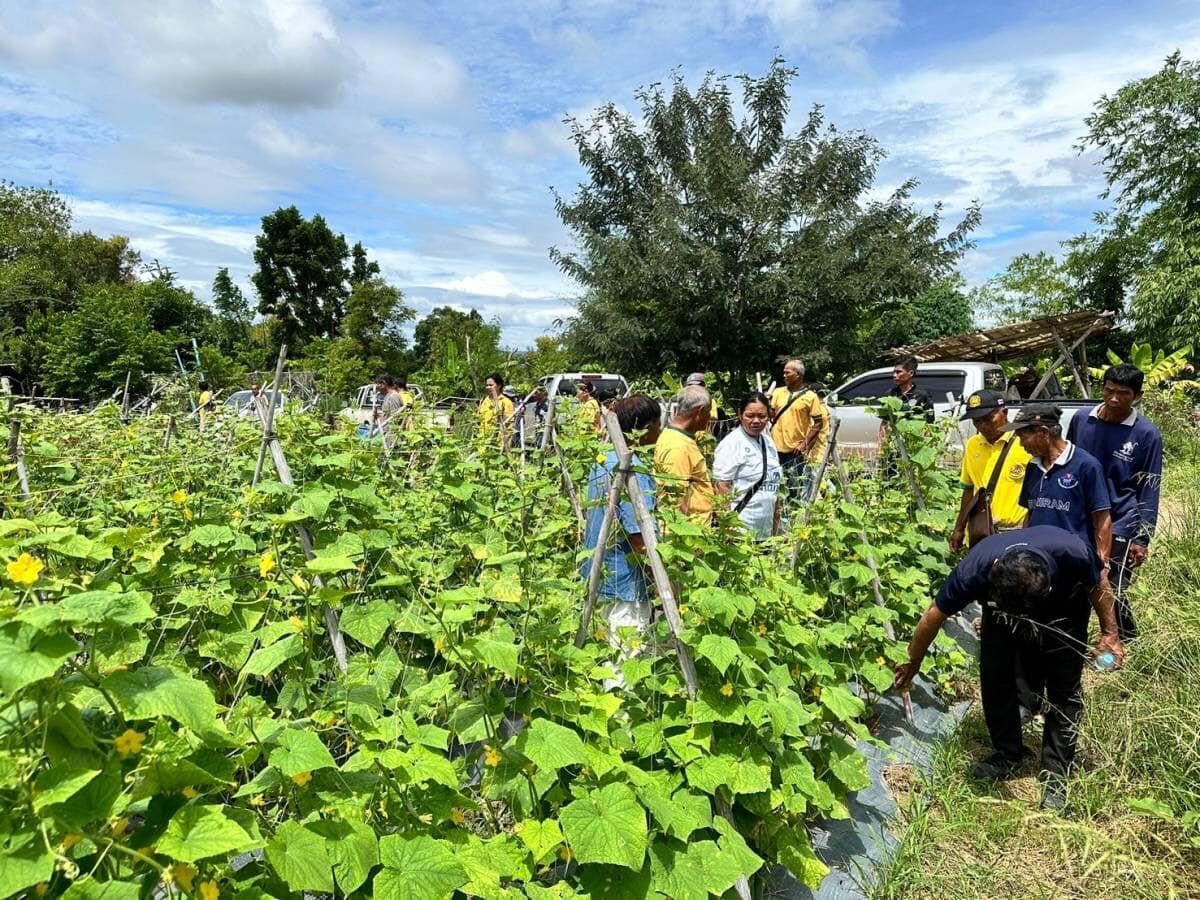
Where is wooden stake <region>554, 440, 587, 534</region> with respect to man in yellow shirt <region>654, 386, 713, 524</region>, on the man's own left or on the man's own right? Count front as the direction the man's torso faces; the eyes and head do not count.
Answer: on the man's own left

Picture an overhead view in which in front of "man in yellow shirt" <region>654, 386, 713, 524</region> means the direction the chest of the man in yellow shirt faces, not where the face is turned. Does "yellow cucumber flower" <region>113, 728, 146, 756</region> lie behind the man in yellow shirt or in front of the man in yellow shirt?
behind

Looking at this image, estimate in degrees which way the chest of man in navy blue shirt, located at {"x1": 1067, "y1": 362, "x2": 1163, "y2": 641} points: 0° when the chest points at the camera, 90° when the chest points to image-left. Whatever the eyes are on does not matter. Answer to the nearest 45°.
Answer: approximately 45°

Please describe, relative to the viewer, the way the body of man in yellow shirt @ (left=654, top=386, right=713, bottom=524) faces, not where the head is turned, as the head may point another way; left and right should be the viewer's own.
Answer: facing away from the viewer and to the right of the viewer

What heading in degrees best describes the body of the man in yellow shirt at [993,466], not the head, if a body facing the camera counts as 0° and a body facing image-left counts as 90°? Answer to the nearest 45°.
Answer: approximately 45°

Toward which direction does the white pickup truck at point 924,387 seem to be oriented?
to the viewer's left

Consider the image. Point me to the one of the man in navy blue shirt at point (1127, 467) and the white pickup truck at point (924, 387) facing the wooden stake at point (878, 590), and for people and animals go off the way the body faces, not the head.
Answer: the man in navy blue shirt
